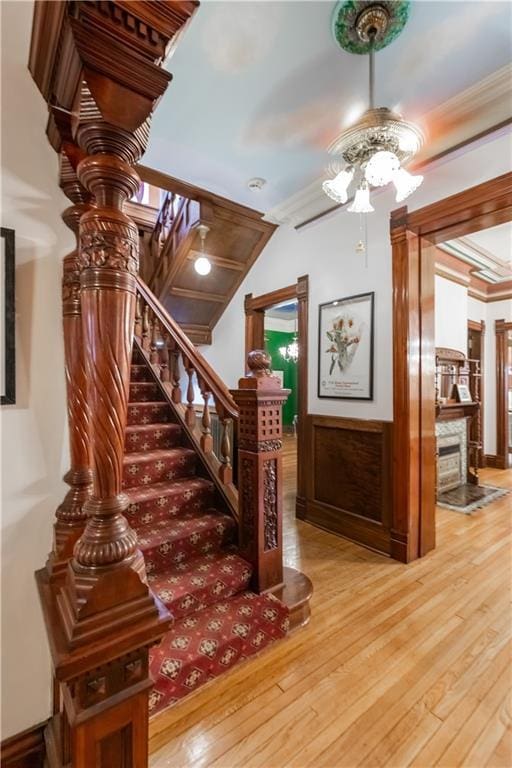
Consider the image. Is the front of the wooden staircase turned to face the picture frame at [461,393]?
no

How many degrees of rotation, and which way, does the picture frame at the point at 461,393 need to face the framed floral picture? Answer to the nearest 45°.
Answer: approximately 45° to its right

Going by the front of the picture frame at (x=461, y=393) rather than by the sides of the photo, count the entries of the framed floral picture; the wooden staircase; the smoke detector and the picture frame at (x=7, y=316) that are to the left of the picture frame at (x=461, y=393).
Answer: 0

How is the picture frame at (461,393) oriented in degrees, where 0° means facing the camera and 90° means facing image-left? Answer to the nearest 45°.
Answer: approximately 315°

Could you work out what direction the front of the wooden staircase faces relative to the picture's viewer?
facing the viewer and to the right of the viewer

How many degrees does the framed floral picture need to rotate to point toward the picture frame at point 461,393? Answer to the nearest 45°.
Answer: approximately 180°

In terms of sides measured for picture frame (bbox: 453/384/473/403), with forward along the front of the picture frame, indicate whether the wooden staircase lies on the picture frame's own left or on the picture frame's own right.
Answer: on the picture frame's own right

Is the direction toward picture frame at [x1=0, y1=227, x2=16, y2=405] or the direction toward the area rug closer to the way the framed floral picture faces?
the picture frame

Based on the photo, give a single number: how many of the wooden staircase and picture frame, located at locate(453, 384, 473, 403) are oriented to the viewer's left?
0

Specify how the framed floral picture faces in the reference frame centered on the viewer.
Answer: facing the viewer and to the left of the viewer

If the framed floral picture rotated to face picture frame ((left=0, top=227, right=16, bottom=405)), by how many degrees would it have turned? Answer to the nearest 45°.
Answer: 0° — it already faces it

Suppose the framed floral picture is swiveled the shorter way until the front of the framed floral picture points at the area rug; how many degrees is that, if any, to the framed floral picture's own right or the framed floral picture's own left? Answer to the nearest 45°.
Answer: approximately 180°

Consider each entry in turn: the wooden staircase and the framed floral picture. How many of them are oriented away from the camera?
0
